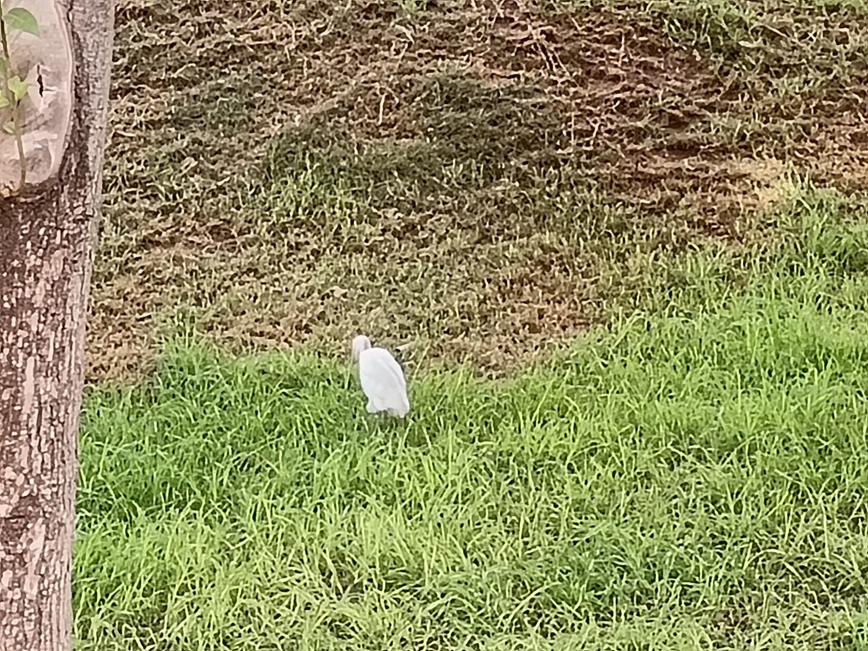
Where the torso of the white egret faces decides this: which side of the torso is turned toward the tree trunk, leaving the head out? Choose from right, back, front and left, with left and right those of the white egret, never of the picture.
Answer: left

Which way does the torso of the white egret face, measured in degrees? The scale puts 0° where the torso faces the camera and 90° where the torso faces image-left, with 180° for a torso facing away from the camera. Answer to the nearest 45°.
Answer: approximately 90°
